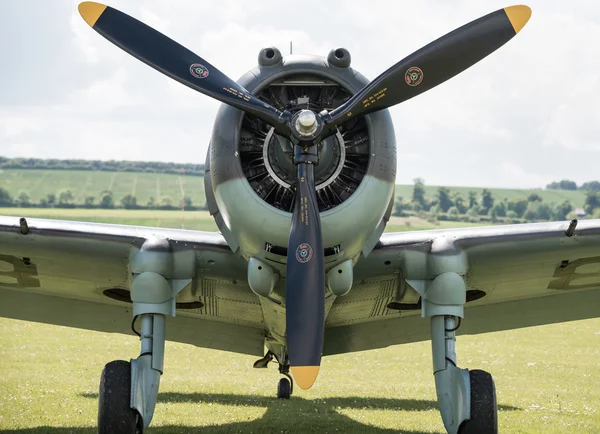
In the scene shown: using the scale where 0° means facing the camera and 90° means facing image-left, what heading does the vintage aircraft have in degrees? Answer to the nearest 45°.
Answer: approximately 0°
